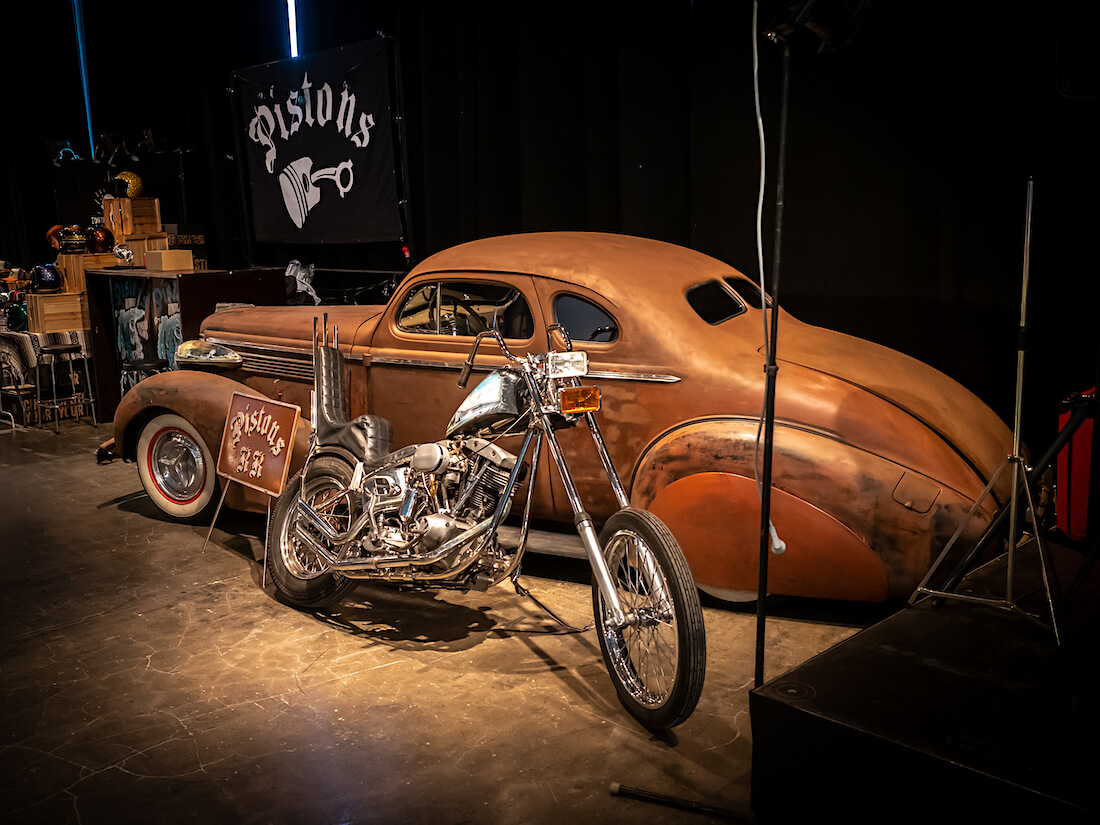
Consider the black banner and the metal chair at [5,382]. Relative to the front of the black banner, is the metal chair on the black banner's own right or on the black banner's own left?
on the black banner's own right

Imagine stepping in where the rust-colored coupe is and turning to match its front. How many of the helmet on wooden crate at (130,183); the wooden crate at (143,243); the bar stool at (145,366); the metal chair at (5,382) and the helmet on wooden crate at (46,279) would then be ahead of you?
5

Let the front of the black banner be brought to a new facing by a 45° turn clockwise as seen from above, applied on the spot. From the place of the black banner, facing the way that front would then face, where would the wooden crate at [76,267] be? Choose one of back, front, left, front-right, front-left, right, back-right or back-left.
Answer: front-right

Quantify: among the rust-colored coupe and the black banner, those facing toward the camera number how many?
1

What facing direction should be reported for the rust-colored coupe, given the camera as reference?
facing away from the viewer and to the left of the viewer

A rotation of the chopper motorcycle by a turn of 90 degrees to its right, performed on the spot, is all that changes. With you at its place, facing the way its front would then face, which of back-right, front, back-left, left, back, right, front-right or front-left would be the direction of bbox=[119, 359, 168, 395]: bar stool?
right

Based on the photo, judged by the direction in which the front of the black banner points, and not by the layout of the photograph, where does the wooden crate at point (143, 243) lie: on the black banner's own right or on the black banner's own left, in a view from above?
on the black banner's own right

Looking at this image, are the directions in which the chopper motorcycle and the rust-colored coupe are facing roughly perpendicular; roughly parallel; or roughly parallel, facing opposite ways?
roughly parallel, facing opposite ways

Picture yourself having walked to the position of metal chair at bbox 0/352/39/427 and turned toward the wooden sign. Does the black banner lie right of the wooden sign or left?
left

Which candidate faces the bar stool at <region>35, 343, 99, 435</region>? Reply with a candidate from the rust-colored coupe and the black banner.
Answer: the rust-colored coupe

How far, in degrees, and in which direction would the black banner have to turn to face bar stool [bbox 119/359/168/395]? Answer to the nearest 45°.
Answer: approximately 45° to its right

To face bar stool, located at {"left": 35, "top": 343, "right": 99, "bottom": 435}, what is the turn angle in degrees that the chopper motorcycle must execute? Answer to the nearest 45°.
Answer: approximately 180°

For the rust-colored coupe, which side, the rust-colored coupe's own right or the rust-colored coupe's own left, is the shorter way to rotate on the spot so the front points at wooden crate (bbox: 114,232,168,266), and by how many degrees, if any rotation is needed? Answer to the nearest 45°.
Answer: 0° — it already faces it

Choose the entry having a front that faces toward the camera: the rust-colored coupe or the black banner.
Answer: the black banner

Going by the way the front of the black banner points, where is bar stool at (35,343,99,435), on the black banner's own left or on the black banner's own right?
on the black banner's own right

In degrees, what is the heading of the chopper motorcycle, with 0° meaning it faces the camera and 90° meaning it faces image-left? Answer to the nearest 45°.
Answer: approximately 315°

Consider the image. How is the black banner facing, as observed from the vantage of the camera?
facing the viewer

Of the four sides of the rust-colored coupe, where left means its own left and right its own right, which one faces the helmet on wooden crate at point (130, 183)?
front

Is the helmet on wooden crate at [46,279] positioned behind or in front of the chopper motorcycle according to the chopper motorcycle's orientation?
behind

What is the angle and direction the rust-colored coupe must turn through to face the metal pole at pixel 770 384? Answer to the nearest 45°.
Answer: approximately 135° to its left
